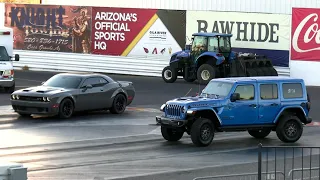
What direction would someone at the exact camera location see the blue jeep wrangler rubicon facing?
facing the viewer and to the left of the viewer

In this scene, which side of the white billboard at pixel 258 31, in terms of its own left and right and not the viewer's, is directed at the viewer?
front

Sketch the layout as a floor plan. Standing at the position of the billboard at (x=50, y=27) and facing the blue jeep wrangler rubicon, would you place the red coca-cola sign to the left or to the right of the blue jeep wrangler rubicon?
left

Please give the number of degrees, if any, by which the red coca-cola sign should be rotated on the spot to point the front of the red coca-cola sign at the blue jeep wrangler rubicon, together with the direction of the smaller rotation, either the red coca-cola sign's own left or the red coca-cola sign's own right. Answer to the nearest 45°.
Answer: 0° — it already faces it

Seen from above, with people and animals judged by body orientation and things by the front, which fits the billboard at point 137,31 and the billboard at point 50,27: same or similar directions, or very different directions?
same or similar directions

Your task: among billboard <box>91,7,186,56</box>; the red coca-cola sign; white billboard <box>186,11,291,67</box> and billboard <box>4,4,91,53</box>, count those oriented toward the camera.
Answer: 4

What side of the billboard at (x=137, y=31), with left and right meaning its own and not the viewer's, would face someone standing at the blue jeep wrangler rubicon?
front

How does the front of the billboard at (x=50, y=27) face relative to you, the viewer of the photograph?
facing the viewer

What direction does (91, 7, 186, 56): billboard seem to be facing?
toward the camera

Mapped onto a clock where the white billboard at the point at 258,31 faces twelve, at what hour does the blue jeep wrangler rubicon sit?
The blue jeep wrangler rubicon is roughly at 12 o'clock from the white billboard.

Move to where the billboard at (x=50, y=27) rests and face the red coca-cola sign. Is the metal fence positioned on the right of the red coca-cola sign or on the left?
right

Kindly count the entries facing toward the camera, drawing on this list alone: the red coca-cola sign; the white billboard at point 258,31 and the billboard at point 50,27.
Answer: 3

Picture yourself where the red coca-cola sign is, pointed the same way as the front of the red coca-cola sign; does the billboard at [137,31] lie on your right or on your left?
on your right
